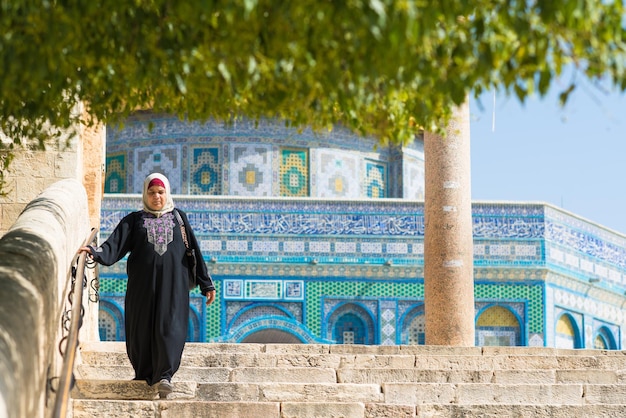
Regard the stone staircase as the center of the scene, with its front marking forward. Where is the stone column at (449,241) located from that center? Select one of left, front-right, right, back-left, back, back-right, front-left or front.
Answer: back

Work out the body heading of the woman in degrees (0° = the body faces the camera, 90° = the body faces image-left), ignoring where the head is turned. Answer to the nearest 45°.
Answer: approximately 0°

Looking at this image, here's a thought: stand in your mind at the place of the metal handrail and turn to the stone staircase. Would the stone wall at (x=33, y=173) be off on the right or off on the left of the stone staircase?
left

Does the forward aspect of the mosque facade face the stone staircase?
yes

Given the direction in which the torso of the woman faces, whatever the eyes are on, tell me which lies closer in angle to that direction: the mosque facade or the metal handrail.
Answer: the metal handrail

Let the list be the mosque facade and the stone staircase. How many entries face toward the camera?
2
